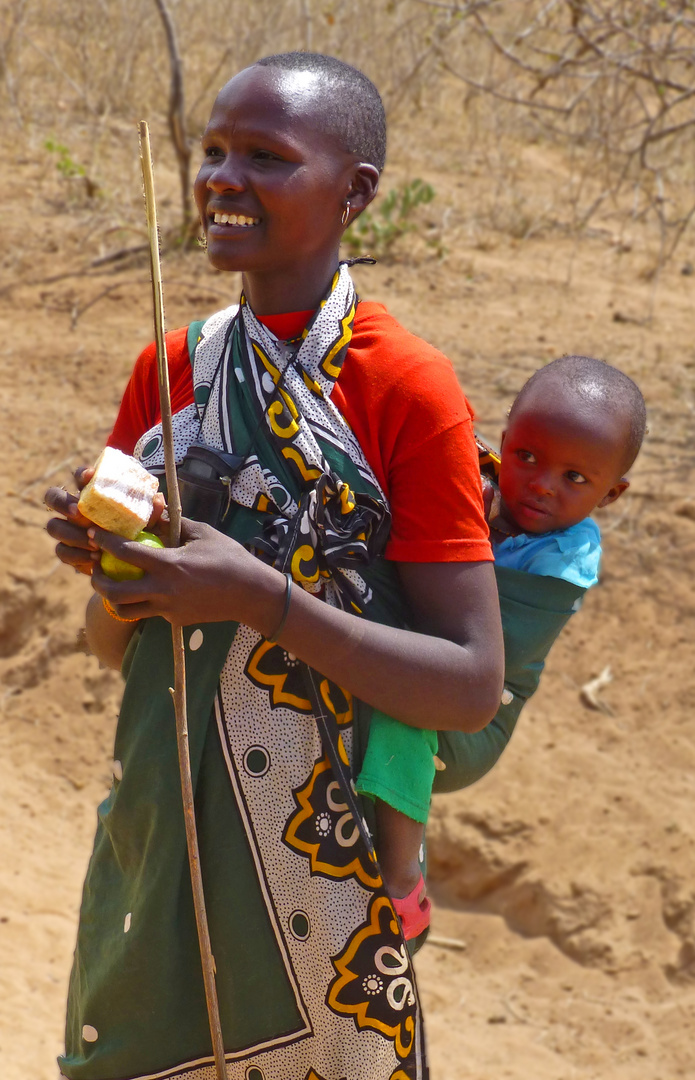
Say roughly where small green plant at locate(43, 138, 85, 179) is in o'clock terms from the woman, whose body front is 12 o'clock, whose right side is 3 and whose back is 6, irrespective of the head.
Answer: The small green plant is roughly at 4 o'clock from the woman.

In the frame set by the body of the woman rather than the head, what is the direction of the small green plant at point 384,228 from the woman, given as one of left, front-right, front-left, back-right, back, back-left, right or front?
back-right

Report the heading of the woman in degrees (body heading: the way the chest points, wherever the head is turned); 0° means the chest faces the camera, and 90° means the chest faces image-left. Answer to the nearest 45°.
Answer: approximately 45°

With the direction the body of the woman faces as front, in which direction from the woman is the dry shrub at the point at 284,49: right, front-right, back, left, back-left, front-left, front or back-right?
back-right
